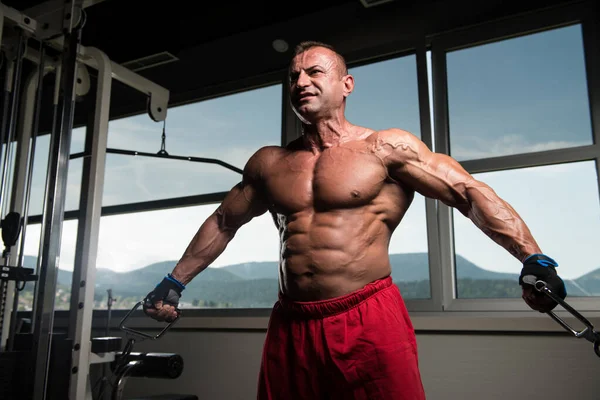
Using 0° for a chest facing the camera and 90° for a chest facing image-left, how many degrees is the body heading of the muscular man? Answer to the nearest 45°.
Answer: approximately 45°

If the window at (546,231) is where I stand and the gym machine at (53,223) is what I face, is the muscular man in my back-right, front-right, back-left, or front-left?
front-left

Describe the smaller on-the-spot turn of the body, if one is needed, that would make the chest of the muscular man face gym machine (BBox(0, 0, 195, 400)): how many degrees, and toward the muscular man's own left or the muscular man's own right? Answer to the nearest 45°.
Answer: approximately 90° to the muscular man's own right

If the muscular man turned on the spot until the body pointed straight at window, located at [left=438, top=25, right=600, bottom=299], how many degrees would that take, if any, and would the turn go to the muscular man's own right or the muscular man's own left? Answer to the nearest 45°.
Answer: approximately 180°

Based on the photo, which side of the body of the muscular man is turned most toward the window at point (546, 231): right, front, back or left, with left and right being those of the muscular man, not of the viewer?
back

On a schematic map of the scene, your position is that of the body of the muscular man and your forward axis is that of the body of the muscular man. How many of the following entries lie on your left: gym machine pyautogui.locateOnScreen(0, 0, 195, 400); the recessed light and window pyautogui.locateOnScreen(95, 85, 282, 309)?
0

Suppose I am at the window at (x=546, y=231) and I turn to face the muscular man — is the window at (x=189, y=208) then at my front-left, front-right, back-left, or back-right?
front-right

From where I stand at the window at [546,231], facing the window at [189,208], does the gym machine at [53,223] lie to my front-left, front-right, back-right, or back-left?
front-left

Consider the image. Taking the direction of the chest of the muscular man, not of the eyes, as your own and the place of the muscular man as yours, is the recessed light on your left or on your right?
on your right

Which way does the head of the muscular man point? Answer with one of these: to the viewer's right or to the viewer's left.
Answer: to the viewer's left

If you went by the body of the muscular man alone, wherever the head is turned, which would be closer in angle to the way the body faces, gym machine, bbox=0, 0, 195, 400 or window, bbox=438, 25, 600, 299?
the gym machine

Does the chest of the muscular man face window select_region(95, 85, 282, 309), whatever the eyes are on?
no
